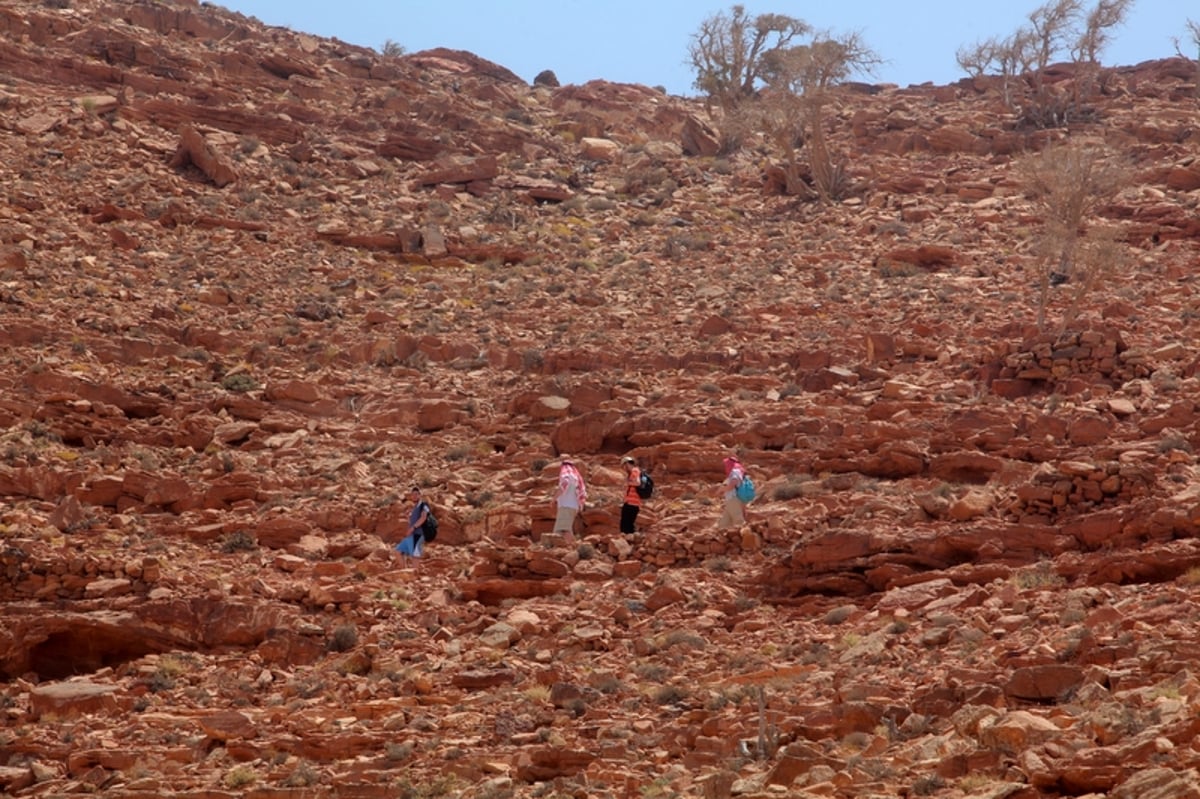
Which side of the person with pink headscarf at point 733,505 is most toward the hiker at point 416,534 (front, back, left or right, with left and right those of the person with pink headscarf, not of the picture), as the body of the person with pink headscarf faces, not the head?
front

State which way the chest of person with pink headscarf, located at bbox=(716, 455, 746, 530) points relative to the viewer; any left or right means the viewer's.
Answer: facing to the left of the viewer

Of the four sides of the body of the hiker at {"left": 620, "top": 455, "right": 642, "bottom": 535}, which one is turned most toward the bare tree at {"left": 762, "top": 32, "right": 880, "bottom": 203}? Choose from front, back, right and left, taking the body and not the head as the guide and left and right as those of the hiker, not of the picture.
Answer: right

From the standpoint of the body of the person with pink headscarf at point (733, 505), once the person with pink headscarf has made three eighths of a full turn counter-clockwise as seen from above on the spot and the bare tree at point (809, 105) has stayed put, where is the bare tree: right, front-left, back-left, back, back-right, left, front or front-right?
back-left

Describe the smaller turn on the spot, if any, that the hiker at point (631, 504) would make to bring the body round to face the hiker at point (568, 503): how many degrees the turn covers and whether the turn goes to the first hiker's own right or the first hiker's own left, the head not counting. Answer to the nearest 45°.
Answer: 0° — they already face them

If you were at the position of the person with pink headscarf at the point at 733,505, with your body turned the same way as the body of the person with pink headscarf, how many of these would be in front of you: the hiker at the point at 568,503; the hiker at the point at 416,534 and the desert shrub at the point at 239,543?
3

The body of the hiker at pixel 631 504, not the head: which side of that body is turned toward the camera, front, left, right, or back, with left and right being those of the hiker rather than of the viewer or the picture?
left

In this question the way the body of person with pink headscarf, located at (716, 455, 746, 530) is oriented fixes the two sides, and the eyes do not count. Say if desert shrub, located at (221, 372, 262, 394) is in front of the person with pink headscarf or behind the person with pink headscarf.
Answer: in front

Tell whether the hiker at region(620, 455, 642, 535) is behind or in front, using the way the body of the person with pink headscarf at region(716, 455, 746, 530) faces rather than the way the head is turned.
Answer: in front

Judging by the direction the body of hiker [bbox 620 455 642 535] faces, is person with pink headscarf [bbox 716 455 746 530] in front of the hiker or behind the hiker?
behind

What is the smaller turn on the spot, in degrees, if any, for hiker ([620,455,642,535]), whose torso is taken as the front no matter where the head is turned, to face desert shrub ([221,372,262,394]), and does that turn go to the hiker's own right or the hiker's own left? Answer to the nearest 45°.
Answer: approximately 45° to the hiker's own right
